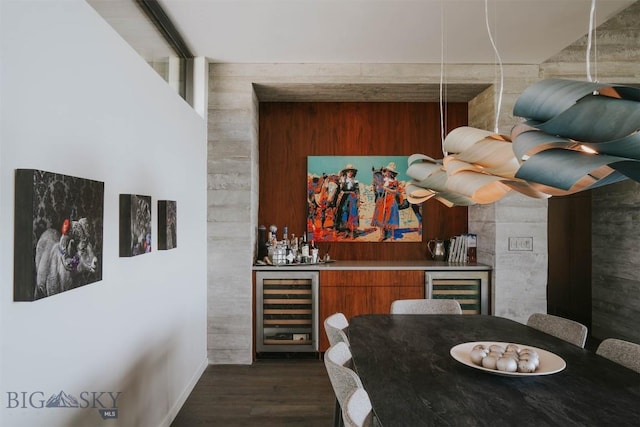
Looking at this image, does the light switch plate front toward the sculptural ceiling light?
yes

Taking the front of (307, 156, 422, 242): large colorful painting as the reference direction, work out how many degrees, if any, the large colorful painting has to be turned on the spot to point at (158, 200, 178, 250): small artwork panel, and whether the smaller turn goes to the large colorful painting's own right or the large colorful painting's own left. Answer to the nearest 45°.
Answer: approximately 45° to the large colorful painting's own right

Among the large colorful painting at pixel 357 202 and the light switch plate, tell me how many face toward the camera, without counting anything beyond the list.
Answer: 2

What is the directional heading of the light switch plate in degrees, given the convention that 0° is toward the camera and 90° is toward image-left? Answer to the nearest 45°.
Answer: approximately 0°

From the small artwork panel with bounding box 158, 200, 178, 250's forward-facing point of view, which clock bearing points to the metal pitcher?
The metal pitcher is roughly at 10 o'clock from the small artwork panel.

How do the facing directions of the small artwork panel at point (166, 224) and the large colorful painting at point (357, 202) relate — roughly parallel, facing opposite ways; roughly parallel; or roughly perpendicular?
roughly perpendicular

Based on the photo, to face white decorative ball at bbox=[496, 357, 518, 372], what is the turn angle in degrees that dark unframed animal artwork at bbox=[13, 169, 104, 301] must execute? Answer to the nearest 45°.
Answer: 0° — it already faces it

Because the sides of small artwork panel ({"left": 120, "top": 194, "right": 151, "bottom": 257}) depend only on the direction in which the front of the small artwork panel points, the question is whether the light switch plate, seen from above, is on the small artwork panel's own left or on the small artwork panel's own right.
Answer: on the small artwork panel's own left

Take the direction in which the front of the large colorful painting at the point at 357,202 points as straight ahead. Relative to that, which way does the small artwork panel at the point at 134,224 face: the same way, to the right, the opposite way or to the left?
to the left

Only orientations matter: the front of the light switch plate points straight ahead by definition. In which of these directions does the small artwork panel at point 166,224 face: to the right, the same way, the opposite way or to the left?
to the left

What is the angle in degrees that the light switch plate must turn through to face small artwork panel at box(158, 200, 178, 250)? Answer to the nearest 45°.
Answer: approximately 45° to its right

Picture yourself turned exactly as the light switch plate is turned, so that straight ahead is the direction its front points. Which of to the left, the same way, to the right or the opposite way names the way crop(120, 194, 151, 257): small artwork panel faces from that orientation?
to the left

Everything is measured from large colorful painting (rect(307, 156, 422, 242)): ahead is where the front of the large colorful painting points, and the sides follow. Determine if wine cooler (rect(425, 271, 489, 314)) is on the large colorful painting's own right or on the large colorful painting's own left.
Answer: on the large colorful painting's own left

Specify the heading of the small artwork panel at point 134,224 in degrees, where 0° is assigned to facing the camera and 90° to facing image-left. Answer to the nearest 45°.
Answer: approximately 315°
